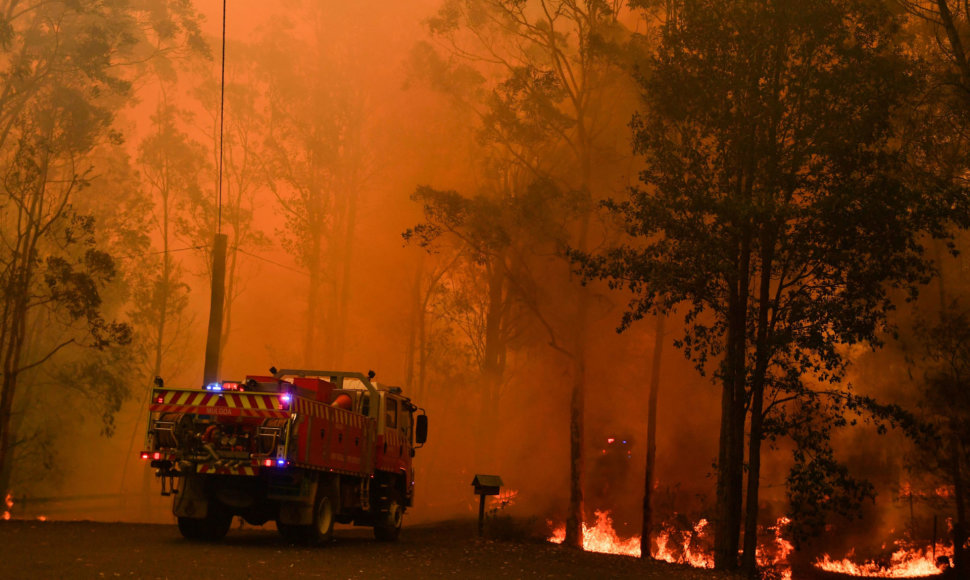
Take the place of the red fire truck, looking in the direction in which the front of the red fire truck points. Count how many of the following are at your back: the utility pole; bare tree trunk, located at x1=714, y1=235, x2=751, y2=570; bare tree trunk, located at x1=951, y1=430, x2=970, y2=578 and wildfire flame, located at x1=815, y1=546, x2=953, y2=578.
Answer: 0

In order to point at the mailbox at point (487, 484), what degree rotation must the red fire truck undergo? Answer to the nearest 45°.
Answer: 0° — it already faces it

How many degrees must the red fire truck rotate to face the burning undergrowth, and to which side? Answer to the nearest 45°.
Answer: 0° — it already faces it

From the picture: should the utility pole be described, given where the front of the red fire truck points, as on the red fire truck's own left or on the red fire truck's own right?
on the red fire truck's own left

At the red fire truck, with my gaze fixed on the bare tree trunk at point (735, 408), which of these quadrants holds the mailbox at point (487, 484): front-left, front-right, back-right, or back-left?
front-left

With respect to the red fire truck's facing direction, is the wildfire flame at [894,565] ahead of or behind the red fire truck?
ahead

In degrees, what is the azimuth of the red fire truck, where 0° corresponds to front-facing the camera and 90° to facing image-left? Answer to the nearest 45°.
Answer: approximately 225°

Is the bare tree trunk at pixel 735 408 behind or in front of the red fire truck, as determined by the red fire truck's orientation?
in front

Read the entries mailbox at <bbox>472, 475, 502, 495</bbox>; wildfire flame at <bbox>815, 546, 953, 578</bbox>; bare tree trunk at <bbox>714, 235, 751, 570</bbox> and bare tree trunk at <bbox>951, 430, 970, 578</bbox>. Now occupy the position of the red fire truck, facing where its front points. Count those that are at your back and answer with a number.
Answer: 0
